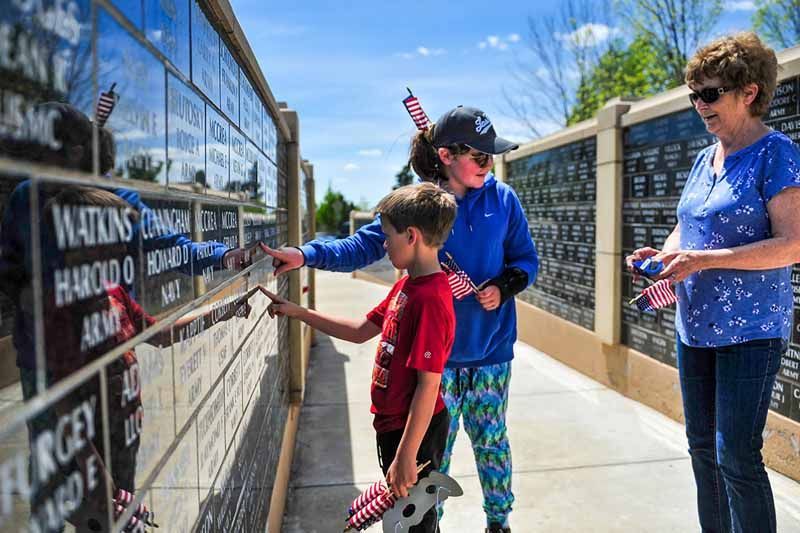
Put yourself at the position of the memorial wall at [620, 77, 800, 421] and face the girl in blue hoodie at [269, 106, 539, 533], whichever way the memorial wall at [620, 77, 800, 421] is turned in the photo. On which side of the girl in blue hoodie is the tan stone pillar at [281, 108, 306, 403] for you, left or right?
right

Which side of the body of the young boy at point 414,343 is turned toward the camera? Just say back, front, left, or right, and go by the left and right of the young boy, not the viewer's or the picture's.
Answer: left

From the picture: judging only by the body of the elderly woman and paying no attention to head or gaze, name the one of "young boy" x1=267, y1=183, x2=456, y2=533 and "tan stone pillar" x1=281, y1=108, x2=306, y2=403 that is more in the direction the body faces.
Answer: the young boy

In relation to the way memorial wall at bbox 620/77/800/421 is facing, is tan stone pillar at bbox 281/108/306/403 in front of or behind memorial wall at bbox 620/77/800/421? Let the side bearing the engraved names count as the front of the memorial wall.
in front

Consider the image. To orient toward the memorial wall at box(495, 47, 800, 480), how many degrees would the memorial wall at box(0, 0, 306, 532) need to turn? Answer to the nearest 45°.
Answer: approximately 45° to its left

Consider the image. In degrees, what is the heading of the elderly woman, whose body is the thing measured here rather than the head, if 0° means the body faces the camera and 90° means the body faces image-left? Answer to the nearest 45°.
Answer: approximately 45°

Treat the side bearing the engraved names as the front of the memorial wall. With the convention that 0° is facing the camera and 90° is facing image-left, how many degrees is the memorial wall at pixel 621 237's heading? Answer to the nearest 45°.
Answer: approximately 45°

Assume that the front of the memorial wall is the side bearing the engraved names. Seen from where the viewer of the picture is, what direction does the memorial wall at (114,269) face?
facing to the right of the viewer

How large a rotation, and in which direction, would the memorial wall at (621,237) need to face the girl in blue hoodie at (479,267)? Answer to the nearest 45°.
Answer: approximately 45° to its left

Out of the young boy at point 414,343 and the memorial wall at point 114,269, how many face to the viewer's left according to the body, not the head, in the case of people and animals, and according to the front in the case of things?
1
